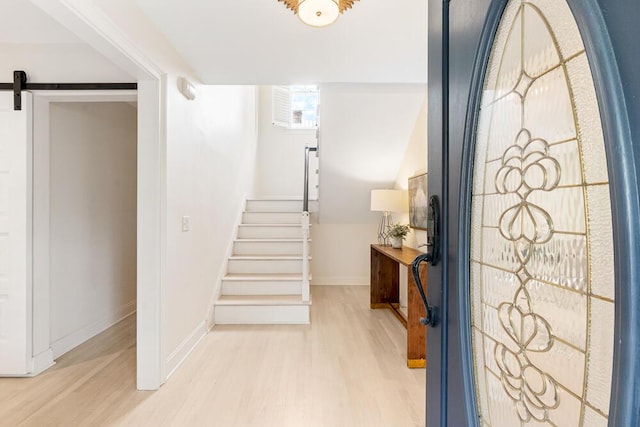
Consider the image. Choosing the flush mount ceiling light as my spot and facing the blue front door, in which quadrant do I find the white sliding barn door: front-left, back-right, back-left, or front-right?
back-right

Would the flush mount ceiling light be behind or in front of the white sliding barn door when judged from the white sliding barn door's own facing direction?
in front

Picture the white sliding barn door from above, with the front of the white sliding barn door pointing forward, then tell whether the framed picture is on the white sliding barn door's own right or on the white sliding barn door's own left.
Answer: on the white sliding barn door's own left

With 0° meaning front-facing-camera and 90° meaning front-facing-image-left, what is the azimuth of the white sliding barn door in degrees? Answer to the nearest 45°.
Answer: approximately 0°

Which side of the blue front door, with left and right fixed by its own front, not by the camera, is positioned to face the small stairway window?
right

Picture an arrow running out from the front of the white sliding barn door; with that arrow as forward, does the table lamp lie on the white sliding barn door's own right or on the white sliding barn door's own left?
on the white sliding barn door's own left

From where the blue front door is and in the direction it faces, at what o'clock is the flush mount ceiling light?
The flush mount ceiling light is roughly at 3 o'clock from the blue front door.

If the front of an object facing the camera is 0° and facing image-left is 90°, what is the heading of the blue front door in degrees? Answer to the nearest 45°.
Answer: approximately 45°

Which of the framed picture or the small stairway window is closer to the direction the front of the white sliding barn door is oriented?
the framed picture
